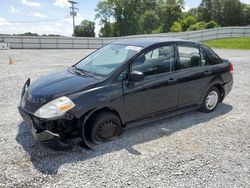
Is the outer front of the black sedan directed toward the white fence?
no

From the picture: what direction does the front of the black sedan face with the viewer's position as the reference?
facing the viewer and to the left of the viewer
